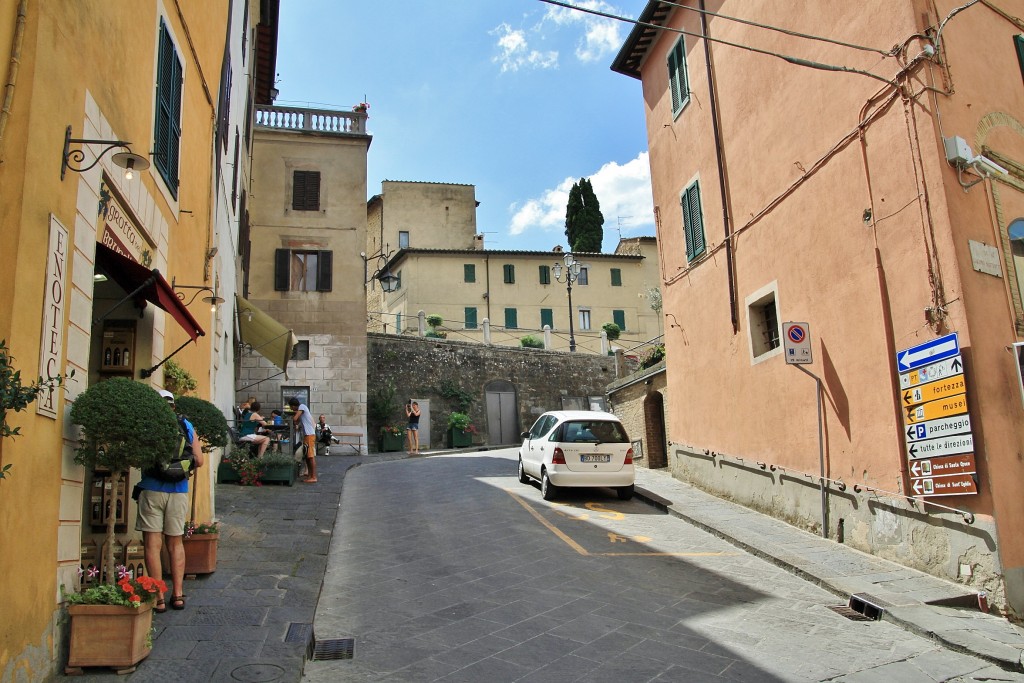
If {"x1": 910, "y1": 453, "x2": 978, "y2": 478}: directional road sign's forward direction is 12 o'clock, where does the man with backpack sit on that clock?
The man with backpack is roughly at 12 o'clock from the directional road sign.

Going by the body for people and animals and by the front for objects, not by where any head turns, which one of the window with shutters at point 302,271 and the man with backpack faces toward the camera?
the window with shutters

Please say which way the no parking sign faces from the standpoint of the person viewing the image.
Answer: facing the viewer

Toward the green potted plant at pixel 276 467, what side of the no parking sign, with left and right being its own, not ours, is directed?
right

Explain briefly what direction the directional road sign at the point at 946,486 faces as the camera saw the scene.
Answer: facing the viewer and to the left of the viewer

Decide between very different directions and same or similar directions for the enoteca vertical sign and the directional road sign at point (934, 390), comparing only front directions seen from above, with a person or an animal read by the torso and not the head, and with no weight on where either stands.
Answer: very different directions

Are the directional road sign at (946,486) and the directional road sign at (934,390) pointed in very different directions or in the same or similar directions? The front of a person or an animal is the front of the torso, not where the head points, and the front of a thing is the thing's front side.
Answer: same or similar directions

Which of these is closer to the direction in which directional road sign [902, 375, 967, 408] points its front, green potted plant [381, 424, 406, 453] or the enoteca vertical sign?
the enoteca vertical sign

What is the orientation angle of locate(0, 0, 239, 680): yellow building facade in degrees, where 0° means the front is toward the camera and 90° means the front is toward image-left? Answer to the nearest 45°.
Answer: approximately 315°

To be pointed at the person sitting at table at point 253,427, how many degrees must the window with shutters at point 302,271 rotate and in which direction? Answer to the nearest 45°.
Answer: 0° — it already faces them

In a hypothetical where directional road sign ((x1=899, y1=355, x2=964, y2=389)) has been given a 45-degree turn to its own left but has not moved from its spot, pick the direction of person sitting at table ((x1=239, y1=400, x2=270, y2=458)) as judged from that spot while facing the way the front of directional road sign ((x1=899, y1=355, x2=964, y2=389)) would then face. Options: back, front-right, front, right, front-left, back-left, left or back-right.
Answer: right

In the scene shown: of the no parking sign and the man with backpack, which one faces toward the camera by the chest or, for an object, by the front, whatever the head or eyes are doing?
the no parking sign

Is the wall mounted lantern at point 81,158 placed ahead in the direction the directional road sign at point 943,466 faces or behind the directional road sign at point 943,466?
ahead

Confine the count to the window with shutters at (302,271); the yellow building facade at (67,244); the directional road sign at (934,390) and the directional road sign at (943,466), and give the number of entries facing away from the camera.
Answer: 0
